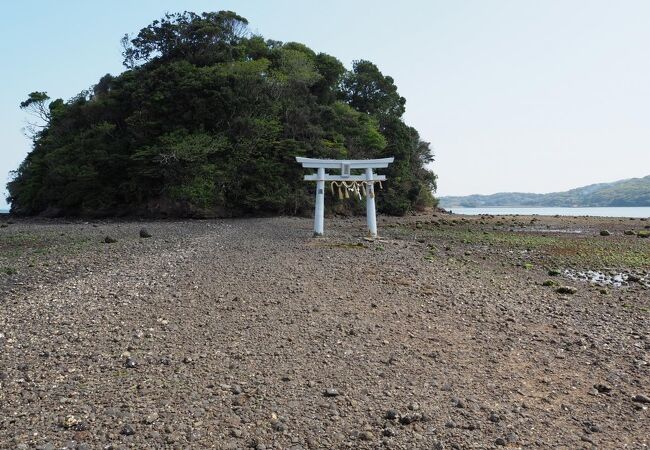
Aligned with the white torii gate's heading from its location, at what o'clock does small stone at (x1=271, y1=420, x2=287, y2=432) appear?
The small stone is roughly at 12 o'clock from the white torii gate.

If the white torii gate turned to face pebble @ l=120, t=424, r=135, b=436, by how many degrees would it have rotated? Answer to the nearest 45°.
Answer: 0° — it already faces it

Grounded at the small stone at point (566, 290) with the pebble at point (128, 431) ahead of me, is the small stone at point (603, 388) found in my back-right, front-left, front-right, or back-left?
front-left

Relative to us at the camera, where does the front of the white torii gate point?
facing the viewer

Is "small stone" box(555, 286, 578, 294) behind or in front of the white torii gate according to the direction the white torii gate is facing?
in front

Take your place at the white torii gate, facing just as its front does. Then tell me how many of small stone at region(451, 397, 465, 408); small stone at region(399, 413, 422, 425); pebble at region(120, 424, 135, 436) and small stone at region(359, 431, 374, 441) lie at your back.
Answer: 0

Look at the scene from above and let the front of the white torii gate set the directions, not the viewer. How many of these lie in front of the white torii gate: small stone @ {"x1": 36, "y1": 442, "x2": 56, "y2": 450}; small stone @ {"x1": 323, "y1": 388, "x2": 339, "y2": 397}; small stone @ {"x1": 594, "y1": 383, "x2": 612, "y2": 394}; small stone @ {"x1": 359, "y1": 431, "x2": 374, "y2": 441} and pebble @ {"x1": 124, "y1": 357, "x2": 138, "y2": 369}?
5

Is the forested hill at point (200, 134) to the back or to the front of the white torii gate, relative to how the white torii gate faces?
to the back

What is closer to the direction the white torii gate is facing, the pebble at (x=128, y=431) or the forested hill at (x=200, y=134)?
the pebble

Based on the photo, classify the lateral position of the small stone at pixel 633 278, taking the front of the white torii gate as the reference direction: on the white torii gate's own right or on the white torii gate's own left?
on the white torii gate's own left

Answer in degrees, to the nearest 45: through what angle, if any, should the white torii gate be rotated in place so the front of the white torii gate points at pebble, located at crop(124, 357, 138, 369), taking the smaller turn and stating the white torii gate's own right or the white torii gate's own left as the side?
0° — it already faces it

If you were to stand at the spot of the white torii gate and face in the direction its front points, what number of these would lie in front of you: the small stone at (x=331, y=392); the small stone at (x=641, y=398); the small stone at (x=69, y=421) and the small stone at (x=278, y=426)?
4

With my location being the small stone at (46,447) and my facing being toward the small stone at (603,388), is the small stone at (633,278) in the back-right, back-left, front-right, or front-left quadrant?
front-left

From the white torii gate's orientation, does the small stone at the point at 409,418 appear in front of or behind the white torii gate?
in front

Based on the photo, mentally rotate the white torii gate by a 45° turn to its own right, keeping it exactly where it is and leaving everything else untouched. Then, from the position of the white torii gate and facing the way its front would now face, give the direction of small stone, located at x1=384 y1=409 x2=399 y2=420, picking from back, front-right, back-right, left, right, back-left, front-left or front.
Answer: front-left

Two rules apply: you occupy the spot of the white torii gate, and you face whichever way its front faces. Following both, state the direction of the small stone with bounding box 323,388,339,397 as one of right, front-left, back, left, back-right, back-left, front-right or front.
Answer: front

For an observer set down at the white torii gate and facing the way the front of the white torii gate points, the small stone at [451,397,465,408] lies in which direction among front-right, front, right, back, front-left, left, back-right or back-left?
front

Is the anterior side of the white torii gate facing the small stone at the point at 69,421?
yes

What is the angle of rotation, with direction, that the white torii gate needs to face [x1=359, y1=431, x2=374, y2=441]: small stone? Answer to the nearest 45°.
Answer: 0° — it already faces it

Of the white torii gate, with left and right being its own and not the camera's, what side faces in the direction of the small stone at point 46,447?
front
